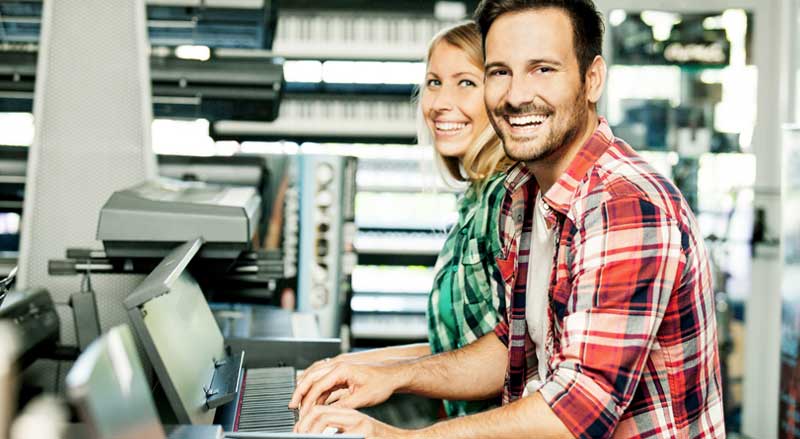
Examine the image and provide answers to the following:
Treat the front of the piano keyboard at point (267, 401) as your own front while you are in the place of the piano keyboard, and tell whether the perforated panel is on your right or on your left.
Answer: on your left

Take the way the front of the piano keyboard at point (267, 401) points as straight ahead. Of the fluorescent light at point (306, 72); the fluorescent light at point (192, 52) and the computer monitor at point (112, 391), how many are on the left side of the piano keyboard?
2

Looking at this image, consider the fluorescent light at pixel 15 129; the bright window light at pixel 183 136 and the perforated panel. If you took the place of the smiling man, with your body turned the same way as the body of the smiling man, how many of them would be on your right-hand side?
3

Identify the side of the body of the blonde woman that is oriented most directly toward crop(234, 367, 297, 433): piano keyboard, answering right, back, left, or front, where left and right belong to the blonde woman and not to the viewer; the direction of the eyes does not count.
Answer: front

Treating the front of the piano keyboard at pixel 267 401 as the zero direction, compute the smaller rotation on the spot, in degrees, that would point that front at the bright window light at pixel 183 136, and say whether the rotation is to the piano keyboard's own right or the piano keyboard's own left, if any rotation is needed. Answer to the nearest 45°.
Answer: approximately 90° to the piano keyboard's own left

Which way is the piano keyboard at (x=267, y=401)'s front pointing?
to the viewer's right

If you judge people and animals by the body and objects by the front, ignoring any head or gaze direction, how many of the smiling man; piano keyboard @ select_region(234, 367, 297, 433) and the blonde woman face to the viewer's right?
1

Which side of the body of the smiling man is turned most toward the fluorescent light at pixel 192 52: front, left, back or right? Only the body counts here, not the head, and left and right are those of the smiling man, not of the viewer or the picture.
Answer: right

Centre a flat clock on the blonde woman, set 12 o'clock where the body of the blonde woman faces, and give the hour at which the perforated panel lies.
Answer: The perforated panel is roughly at 2 o'clock from the blonde woman.

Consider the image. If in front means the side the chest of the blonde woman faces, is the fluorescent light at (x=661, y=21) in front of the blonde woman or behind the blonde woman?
behind

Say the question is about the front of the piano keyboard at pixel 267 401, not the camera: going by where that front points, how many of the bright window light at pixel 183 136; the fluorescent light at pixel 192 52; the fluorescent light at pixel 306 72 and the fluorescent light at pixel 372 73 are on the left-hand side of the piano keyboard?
4

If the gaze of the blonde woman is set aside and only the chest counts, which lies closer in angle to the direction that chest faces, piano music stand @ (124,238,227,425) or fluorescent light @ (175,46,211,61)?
the piano music stand
